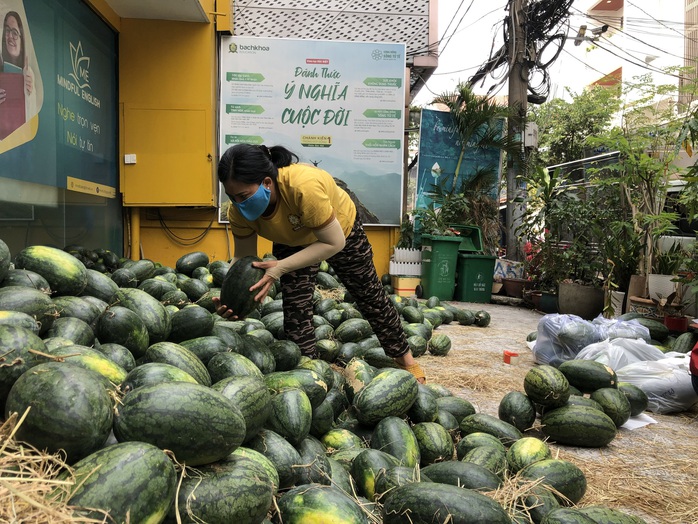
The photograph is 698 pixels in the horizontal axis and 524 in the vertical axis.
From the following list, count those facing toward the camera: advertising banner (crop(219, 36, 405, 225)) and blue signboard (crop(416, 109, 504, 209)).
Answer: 2

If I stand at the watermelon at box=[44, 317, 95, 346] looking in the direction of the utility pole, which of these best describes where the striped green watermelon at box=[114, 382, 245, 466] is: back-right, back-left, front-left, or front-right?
back-right

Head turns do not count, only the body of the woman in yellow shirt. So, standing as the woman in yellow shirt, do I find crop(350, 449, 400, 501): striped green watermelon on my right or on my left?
on my left

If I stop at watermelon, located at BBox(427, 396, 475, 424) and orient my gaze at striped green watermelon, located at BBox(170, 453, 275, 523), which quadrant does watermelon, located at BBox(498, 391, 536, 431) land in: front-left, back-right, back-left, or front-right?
back-left

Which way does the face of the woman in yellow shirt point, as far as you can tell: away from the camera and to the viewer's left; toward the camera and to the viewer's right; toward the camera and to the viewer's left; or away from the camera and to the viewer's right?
toward the camera and to the viewer's left

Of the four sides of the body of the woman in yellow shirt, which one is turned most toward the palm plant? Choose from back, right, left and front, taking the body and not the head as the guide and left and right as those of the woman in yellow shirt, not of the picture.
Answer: back

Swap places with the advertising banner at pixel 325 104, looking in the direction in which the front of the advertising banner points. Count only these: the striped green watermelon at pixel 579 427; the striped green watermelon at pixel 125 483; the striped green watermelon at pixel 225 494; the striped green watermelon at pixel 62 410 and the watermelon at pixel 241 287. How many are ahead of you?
5

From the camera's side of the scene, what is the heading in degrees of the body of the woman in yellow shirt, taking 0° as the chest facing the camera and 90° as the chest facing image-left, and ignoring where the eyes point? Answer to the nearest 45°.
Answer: approximately 45°

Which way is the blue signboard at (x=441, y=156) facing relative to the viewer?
toward the camera

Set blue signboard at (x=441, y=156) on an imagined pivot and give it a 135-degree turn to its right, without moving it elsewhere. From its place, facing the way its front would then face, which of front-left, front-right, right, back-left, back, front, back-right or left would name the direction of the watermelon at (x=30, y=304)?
back-left

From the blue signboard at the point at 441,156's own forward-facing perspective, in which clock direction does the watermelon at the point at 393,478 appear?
The watermelon is roughly at 12 o'clock from the blue signboard.

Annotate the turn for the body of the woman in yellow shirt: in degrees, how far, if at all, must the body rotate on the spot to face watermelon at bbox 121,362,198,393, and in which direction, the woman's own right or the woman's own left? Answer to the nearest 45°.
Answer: approximately 45° to the woman's own left

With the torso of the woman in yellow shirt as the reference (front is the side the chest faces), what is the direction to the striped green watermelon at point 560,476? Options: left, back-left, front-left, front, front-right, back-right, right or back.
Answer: left

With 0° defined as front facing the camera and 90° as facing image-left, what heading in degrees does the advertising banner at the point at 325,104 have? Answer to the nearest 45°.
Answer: approximately 0°

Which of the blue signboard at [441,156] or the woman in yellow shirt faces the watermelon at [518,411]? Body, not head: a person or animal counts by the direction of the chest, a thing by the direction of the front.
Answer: the blue signboard

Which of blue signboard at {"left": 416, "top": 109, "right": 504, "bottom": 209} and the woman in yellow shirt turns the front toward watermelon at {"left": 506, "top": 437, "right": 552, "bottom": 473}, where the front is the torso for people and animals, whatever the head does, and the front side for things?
the blue signboard

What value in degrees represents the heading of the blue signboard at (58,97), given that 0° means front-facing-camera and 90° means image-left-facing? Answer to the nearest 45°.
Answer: approximately 315°

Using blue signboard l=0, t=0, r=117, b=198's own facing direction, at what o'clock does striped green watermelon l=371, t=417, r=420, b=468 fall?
The striped green watermelon is roughly at 1 o'clock from the blue signboard.
